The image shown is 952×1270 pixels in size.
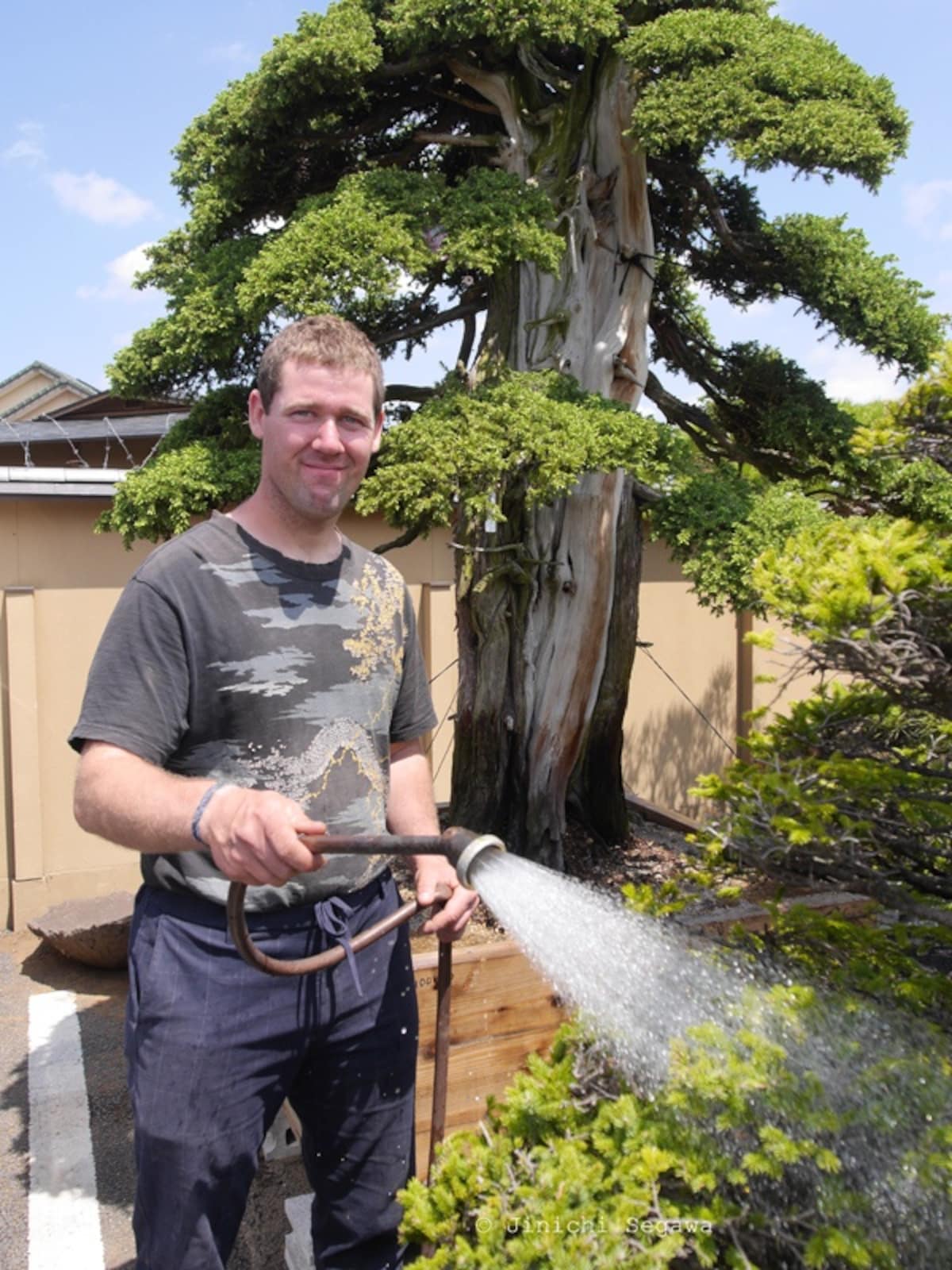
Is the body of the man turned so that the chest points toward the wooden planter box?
no

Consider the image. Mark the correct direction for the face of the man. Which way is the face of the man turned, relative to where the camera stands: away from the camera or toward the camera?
toward the camera

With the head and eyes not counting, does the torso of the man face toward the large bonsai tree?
no
